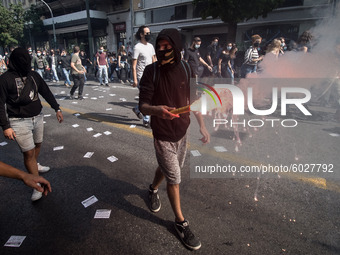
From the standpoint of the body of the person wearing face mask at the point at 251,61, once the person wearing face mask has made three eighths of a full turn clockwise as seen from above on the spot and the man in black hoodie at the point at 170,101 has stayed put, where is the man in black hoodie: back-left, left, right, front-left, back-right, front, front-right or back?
left

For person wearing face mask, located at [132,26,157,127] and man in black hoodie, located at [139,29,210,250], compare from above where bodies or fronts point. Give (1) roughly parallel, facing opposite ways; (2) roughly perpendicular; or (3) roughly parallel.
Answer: roughly parallel

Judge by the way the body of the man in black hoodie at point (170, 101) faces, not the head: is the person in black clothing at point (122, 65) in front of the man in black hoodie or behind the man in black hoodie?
behind

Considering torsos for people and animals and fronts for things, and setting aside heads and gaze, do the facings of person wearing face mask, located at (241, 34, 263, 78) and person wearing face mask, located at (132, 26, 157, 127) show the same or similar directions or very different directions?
same or similar directions

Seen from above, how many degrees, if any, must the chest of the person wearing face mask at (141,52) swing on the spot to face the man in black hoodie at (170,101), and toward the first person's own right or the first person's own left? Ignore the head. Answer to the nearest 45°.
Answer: approximately 45° to the first person's own right

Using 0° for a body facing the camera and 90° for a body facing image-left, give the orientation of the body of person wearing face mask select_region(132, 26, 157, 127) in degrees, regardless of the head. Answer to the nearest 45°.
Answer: approximately 315°

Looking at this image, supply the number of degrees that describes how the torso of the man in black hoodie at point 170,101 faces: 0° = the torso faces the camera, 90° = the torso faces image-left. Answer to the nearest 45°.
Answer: approximately 315°

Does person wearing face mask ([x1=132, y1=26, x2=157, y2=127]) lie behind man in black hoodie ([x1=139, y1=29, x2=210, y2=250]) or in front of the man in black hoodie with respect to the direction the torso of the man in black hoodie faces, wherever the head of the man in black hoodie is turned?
behind

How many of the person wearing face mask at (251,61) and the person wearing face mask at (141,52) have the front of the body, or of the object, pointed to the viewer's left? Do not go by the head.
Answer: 0

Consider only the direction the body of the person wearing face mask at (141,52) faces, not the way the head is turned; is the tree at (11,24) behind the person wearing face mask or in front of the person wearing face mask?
behind

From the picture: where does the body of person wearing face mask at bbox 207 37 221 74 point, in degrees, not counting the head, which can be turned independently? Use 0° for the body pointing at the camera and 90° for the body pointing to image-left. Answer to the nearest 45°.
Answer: approximately 315°

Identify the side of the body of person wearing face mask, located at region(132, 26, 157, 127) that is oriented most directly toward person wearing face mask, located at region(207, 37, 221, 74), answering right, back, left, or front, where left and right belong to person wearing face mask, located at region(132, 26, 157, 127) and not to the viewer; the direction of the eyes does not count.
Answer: left

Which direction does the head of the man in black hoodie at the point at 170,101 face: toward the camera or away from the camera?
toward the camera
